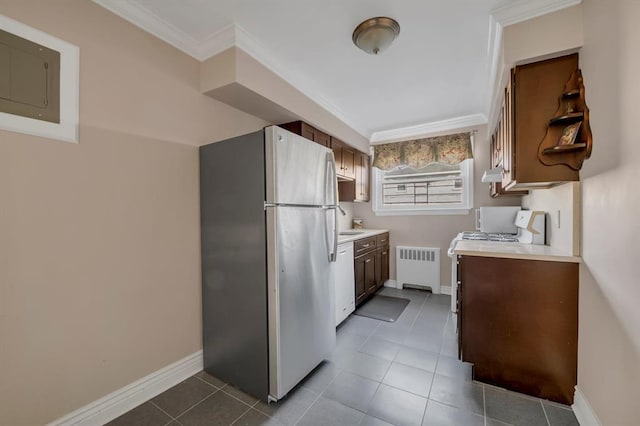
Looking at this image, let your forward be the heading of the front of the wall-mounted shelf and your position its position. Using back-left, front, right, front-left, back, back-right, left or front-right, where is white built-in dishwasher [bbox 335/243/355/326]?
front-right

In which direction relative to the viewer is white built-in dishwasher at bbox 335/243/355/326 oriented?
to the viewer's right

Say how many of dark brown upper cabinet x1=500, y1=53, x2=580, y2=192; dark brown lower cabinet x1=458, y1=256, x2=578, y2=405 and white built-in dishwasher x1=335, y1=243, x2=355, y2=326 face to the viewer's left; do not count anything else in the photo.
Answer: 2

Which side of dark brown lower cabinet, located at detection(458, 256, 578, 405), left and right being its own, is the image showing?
left

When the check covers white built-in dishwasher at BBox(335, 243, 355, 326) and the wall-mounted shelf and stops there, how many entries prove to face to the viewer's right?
1

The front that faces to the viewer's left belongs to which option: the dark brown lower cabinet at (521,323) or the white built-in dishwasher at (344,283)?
the dark brown lower cabinet

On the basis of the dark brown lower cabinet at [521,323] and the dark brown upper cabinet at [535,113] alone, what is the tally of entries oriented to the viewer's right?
0

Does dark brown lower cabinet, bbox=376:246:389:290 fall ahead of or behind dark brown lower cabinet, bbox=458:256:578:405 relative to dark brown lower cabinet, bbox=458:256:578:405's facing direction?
ahead

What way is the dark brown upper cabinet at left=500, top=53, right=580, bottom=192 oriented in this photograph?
to the viewer's left

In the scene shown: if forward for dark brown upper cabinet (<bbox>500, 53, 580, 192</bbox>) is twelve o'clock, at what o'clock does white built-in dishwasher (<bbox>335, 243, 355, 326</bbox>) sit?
The white built-in dishwasher is roughly at 12 o'clock from the dark brown upper cabinet.

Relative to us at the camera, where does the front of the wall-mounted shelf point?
facing the viewer and to the left of the viewer

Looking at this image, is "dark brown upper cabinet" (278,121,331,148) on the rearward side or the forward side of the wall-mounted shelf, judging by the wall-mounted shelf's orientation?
on the forward side

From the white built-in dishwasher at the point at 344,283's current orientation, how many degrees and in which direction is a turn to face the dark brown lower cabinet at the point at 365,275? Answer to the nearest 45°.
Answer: approximately 45° to its left

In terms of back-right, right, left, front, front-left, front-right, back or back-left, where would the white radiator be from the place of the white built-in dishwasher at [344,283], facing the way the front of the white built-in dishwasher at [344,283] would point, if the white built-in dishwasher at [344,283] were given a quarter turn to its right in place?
back-left
